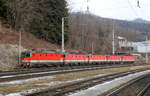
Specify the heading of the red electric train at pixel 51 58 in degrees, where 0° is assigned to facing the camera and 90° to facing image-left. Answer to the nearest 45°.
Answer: approximately 45°

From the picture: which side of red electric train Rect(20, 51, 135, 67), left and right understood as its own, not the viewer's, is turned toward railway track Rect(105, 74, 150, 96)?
left
